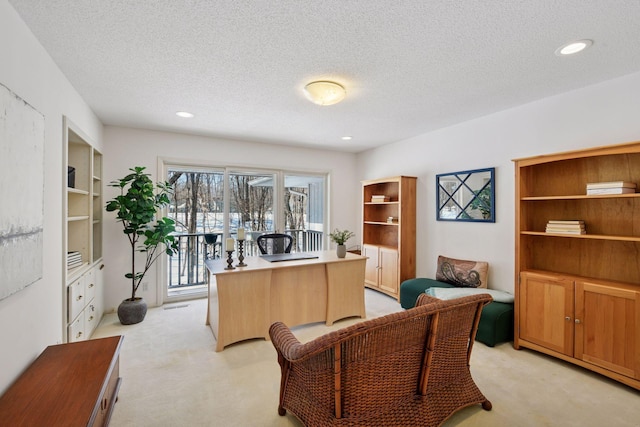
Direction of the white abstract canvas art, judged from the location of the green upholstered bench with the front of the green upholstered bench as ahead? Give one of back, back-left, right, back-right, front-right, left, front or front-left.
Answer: front

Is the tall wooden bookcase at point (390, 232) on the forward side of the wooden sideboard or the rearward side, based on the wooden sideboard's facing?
on the forward side

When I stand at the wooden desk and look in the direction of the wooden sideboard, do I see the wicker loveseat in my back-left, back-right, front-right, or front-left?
front-left

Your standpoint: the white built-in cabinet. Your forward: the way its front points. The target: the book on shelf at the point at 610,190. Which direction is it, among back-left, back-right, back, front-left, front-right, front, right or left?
front-right

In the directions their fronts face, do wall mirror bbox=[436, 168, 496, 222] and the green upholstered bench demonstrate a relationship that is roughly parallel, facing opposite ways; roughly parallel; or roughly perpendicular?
roughly parallel

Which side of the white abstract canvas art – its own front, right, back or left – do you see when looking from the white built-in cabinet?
left

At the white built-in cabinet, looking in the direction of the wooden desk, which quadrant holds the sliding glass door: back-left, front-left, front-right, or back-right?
front-left

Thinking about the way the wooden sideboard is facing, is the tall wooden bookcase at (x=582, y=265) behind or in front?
in front

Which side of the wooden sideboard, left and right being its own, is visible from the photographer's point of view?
right

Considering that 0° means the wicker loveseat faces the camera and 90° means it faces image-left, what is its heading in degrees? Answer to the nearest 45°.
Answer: approximately 135°

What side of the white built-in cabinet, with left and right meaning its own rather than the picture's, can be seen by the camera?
right

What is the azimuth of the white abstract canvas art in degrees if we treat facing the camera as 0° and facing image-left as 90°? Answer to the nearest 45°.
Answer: approximately 270°

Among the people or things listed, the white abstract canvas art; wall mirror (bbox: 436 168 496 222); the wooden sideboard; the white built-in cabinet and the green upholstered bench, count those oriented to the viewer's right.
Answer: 3

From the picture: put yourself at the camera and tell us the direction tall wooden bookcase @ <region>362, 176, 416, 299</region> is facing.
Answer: facing the viewer and to the left of the viewer

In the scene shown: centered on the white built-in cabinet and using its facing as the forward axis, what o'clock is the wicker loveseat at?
The wicker loveseat is roughly at 2 o'clock from the white built-in cabinet.

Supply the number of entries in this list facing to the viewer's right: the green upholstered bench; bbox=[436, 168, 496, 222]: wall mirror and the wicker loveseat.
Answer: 0

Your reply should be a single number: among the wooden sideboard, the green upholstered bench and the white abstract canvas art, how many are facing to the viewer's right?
2
